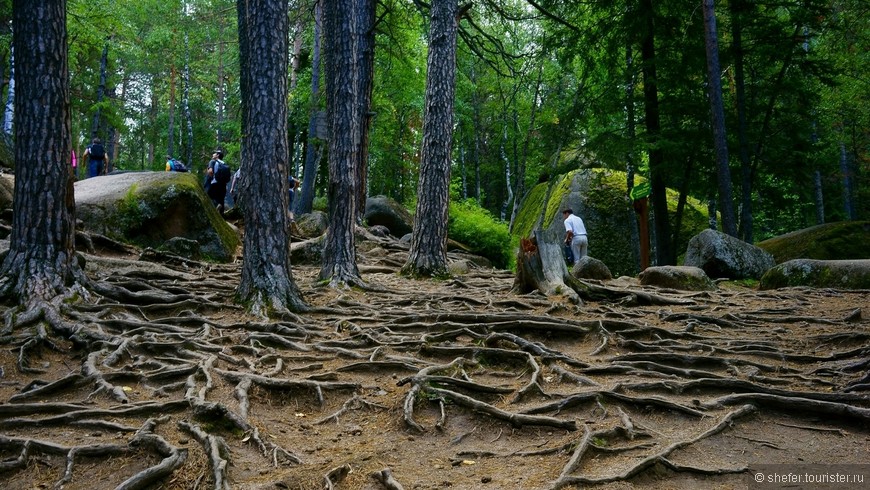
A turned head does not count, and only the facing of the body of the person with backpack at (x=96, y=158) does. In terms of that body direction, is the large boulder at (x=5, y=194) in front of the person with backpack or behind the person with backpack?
behind

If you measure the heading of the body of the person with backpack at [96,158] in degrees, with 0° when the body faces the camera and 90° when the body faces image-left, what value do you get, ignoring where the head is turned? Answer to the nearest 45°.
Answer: approximately 180°

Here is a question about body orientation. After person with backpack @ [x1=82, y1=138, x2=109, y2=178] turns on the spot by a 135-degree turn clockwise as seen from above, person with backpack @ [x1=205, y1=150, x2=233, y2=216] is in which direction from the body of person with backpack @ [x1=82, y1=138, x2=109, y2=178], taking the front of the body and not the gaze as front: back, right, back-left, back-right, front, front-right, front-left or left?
front

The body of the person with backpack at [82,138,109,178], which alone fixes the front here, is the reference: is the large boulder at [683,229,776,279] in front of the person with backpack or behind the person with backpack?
behind

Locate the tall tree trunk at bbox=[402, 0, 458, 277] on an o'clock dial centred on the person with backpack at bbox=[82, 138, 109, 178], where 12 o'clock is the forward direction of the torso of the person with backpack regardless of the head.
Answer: The tall tree trunk is roughly at 5 o'clock from the person with backpack.

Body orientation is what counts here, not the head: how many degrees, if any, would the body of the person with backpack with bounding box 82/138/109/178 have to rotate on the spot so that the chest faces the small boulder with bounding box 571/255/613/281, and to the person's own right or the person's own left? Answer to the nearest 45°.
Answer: approximately 135° to the person's own right

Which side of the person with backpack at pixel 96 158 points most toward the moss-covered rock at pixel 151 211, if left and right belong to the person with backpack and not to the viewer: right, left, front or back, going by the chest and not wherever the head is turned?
back

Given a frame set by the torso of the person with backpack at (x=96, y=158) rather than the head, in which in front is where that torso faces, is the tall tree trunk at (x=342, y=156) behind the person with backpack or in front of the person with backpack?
behind

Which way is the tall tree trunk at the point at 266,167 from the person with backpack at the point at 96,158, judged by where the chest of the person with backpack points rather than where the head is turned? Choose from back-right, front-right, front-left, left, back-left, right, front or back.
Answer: back

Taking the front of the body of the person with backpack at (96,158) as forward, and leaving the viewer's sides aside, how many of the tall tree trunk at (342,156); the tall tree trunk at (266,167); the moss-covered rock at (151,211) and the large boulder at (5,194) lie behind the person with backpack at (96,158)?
4

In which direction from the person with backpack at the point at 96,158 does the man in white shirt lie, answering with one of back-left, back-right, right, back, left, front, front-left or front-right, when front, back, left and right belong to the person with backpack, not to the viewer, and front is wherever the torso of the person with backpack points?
back-right

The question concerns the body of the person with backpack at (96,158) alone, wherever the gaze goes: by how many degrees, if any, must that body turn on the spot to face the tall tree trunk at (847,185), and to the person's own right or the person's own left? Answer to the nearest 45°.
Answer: approximately 90° to the person's own right

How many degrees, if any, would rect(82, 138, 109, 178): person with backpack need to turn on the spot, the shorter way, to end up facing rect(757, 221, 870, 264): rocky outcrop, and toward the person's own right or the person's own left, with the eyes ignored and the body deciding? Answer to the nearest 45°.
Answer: approximately 135° to the person's own right

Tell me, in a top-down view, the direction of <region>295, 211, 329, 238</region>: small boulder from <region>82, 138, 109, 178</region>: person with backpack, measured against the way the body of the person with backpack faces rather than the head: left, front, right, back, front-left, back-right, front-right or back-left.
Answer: back-right

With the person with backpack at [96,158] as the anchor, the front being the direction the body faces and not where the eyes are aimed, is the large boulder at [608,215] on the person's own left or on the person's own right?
on the person's own right

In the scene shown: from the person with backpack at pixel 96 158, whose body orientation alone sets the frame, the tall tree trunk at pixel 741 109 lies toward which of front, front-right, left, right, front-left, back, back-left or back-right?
back-right

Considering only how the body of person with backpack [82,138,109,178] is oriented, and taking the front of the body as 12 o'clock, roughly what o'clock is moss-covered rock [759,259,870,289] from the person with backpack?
The moss-covered rock is roughly at 5 o'clock from the person with backpack.
